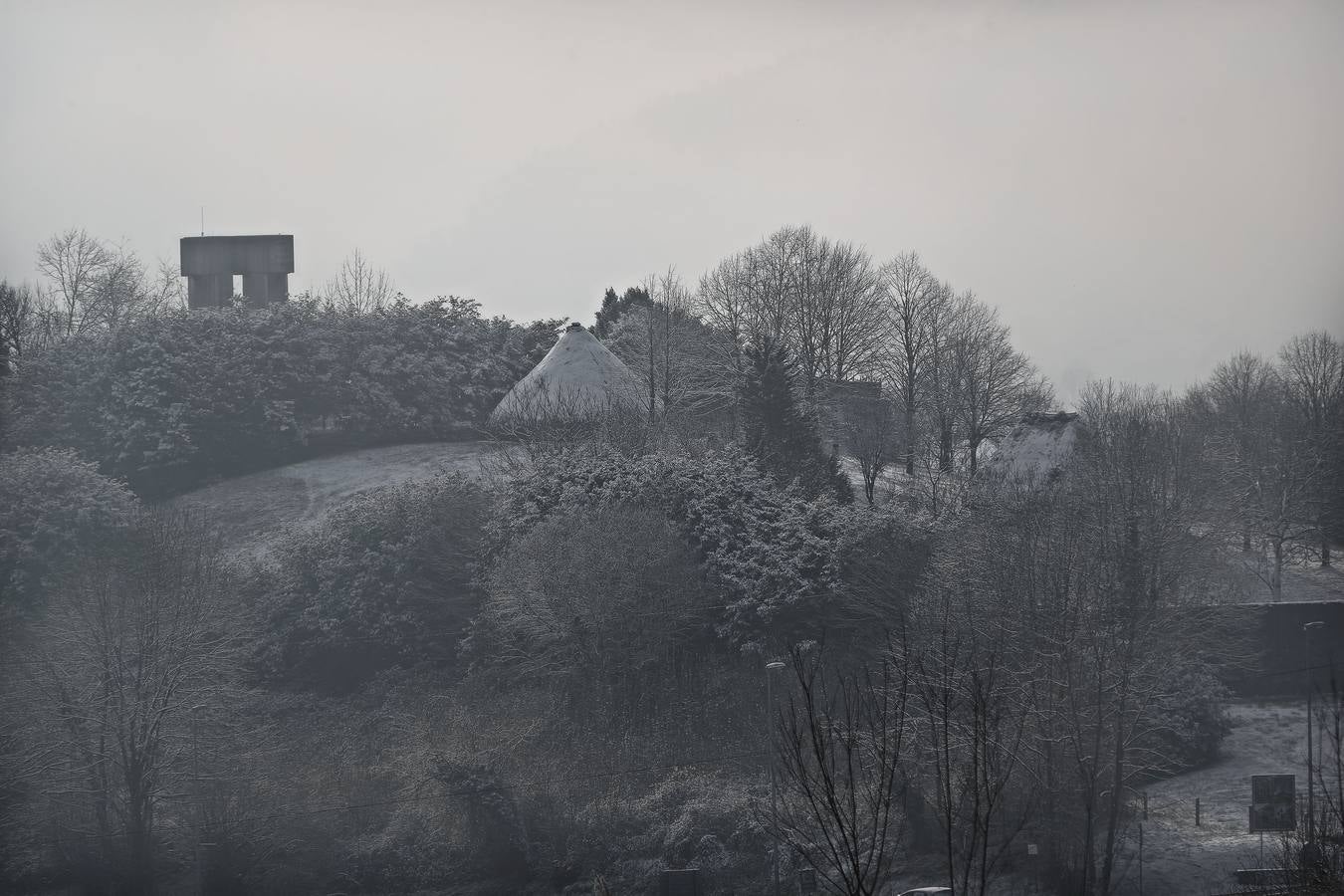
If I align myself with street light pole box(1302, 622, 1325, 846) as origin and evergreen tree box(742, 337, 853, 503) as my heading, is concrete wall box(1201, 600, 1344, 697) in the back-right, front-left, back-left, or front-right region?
front-right

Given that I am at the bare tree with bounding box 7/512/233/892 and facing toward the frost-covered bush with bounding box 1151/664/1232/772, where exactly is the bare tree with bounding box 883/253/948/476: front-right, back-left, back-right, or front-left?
front-left

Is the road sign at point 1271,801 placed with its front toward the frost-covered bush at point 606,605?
no
